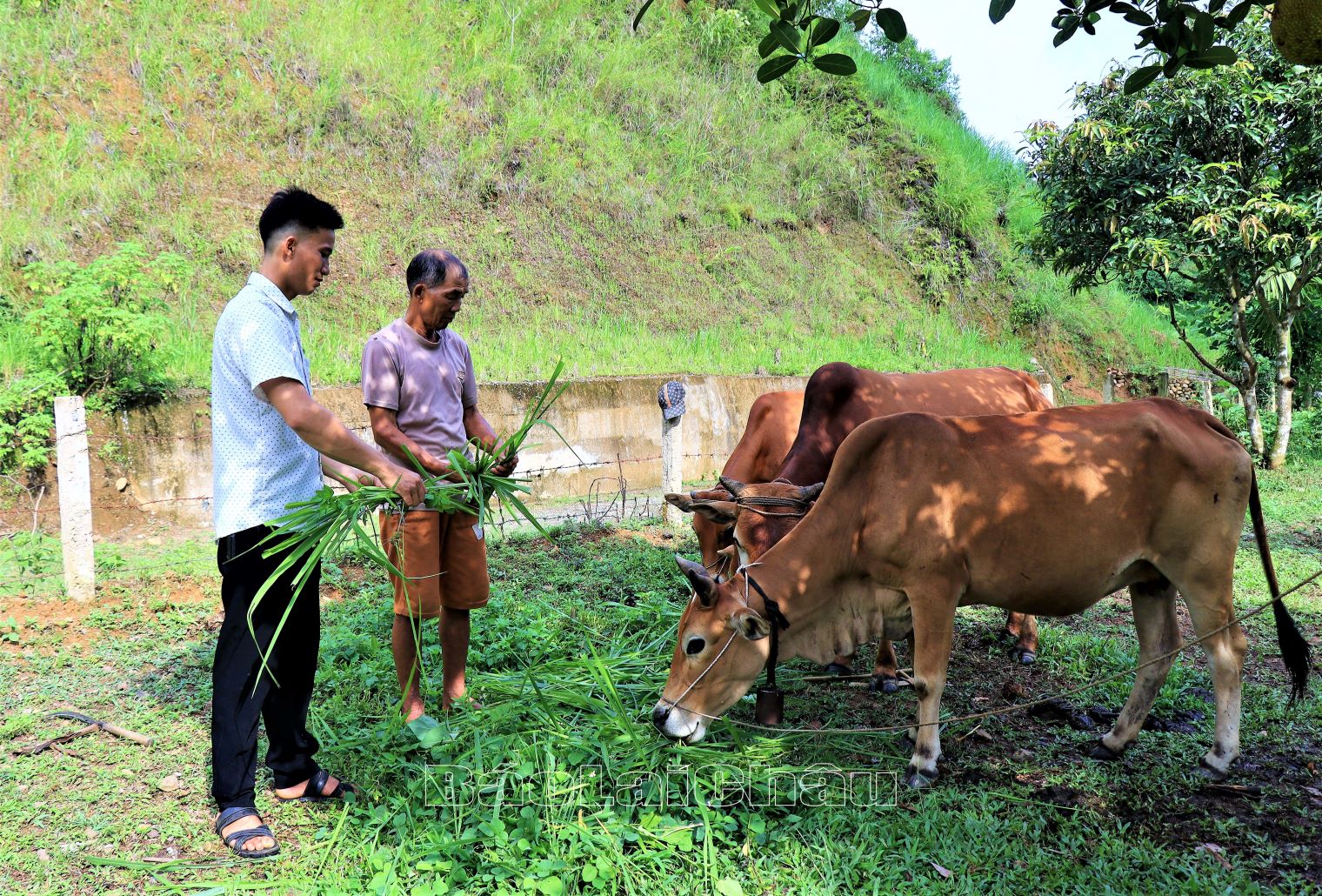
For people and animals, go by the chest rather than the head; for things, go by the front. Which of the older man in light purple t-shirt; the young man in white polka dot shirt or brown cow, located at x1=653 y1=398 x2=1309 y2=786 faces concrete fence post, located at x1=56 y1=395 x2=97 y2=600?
the brown cow

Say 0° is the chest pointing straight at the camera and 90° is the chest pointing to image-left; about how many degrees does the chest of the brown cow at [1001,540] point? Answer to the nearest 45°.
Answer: approximately 90°

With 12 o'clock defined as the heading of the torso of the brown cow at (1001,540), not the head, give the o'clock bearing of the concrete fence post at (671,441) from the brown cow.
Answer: The concrete fence post is roughly at 2 o'clock from the brown cow.

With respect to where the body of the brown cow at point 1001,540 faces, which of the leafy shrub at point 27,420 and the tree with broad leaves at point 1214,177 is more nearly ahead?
the leafy shrub

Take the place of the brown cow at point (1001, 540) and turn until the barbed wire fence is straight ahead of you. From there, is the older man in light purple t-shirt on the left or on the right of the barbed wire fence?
left

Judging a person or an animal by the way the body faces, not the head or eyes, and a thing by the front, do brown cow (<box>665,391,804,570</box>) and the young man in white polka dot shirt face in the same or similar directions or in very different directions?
very different directions

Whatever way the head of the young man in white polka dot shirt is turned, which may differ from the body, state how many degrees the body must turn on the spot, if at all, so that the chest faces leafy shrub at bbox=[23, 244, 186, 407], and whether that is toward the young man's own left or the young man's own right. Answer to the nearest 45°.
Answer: approximately 90° to the young man's own left

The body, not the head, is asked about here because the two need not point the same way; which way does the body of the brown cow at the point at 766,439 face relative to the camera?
to the viewer's left

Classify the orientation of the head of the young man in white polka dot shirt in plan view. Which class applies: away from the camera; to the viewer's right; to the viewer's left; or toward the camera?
to the viewer's right

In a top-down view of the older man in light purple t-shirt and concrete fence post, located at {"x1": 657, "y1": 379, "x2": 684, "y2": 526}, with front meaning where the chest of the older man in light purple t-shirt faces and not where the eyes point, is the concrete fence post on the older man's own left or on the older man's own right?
on the older man's own left

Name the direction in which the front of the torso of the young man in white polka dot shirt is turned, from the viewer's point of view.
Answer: to the viewer's right

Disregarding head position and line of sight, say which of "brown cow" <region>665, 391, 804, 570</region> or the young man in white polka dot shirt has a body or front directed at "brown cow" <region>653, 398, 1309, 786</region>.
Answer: the young man in white polka dot shirt
